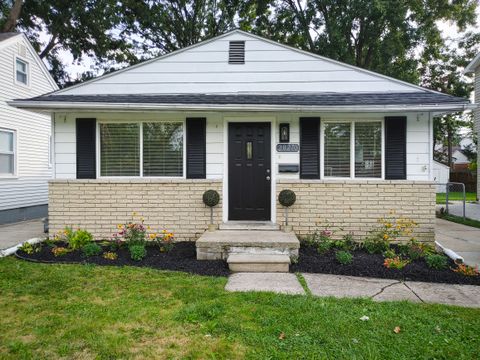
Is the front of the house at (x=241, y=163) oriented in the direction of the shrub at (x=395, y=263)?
no

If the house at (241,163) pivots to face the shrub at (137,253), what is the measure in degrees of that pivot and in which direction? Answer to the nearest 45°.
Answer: approximately 45° to its right

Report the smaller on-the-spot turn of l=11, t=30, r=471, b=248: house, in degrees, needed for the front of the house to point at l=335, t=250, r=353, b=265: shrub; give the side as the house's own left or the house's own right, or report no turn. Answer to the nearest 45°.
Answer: approximately 45° to the house's own left

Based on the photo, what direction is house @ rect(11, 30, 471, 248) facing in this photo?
toward the camera

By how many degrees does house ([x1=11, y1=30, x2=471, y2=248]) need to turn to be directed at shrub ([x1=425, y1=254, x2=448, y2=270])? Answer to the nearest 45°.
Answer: approximately 45° to its left

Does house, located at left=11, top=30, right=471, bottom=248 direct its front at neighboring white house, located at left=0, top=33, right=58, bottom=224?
no

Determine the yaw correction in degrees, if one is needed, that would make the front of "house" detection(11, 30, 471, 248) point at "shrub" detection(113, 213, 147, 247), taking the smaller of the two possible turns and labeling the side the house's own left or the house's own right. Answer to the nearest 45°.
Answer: approximately 90° to the house's own right

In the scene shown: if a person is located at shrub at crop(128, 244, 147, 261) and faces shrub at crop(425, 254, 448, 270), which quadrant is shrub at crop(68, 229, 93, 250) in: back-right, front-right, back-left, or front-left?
back-left

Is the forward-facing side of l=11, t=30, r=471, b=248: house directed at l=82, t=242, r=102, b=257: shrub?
no

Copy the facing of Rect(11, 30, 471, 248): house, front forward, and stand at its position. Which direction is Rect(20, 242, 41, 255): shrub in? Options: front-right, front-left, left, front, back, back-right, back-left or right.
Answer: right
